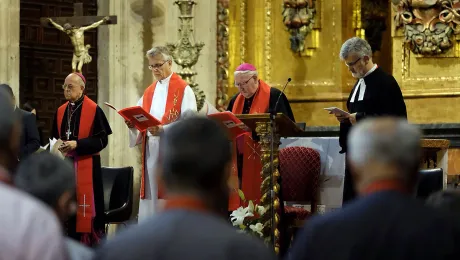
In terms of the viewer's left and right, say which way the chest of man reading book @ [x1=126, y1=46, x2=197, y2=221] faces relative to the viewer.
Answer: facing the viewer and to the left of the viewer

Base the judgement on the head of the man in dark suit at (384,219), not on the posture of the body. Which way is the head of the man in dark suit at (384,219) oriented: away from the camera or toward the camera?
away from the camera

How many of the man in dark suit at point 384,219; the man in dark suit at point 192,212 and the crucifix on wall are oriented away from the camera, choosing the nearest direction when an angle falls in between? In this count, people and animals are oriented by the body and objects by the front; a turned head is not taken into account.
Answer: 2

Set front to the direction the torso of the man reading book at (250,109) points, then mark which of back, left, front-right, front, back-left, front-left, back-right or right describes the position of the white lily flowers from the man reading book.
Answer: front-left

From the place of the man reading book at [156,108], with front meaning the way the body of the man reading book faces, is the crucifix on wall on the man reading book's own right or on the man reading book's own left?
on the man reading book's own right

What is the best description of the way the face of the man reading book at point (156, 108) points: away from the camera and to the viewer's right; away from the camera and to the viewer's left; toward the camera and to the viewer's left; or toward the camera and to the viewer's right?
toward the camera and to the viewer's left

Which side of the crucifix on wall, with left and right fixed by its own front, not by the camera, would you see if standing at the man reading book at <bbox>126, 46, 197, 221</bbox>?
front

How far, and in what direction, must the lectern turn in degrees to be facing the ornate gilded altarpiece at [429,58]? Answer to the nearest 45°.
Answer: approximately 180°

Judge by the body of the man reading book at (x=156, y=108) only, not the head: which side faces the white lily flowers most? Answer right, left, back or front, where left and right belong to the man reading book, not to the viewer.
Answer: left

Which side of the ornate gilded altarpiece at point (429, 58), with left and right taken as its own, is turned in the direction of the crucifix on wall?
right

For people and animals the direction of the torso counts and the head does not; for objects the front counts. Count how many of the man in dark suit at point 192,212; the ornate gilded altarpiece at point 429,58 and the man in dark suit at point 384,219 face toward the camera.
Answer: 1

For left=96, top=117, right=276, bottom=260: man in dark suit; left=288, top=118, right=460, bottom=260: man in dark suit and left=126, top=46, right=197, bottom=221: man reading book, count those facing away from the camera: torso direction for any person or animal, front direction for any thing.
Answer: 2

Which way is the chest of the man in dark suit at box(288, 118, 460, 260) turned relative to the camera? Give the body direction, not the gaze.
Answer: away from the camera

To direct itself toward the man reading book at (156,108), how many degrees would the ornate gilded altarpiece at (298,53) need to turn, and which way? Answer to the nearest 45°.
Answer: approximately 45° to its right

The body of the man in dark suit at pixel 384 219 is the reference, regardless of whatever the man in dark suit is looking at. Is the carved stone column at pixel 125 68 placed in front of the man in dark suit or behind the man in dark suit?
in front

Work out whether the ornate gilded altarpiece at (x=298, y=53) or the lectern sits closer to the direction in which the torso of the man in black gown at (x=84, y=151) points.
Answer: the lectern
